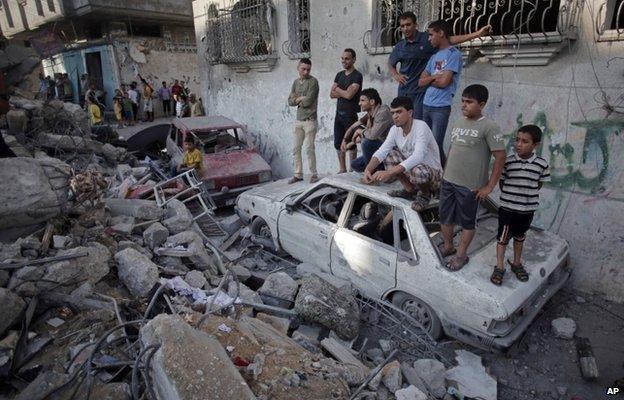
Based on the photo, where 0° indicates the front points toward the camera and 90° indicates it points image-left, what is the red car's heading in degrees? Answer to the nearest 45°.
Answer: approximately 315°

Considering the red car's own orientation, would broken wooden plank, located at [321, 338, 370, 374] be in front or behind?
in front

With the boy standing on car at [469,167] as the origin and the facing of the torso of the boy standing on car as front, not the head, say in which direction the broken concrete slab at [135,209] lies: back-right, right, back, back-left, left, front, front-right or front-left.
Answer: front-right

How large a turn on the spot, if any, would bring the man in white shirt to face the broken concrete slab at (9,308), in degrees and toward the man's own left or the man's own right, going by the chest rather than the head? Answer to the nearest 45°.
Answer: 0° — they already face it

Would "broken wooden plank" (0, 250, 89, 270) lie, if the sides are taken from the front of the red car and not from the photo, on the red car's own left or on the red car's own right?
on the red car's own right

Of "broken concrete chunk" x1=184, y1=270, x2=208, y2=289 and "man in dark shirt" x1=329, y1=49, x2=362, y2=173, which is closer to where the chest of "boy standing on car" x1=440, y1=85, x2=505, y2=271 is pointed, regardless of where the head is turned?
the broken concrete chunk

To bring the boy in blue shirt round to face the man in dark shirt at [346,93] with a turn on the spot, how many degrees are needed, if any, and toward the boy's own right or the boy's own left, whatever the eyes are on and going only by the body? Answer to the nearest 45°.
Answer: approximately 90° to the boy's own right

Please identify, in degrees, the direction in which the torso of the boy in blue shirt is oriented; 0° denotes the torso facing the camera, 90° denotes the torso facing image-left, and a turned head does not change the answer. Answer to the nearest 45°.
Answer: approximately 45°

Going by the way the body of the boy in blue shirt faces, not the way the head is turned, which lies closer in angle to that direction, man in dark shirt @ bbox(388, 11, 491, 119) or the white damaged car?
the white damaged car

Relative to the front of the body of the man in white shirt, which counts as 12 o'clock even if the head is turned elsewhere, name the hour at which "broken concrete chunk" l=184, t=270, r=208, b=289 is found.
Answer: The broken concrete chunk is roughly at 1 o'clock from the man in white shirt.

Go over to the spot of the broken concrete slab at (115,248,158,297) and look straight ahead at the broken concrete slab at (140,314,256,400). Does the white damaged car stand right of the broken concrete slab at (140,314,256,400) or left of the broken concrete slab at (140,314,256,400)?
left
